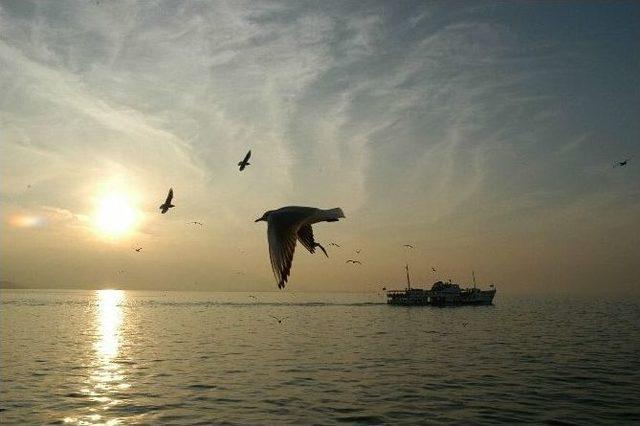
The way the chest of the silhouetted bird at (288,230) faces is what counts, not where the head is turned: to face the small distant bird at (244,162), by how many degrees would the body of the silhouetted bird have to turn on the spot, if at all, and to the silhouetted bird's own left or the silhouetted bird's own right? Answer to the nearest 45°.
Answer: approximately 90° to the silhouetted bird's own right

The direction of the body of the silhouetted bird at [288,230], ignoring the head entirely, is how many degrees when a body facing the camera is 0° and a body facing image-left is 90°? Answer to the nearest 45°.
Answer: approximately 90°
